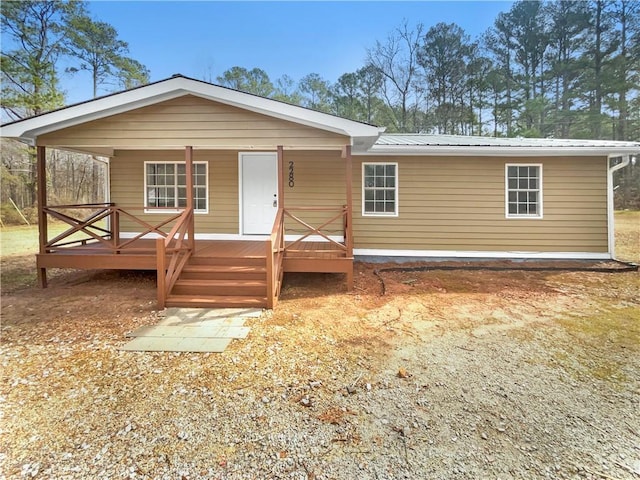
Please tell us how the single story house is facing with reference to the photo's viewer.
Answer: facing the viewer

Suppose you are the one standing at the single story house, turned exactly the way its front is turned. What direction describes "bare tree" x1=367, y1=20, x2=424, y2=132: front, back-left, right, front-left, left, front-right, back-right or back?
back
